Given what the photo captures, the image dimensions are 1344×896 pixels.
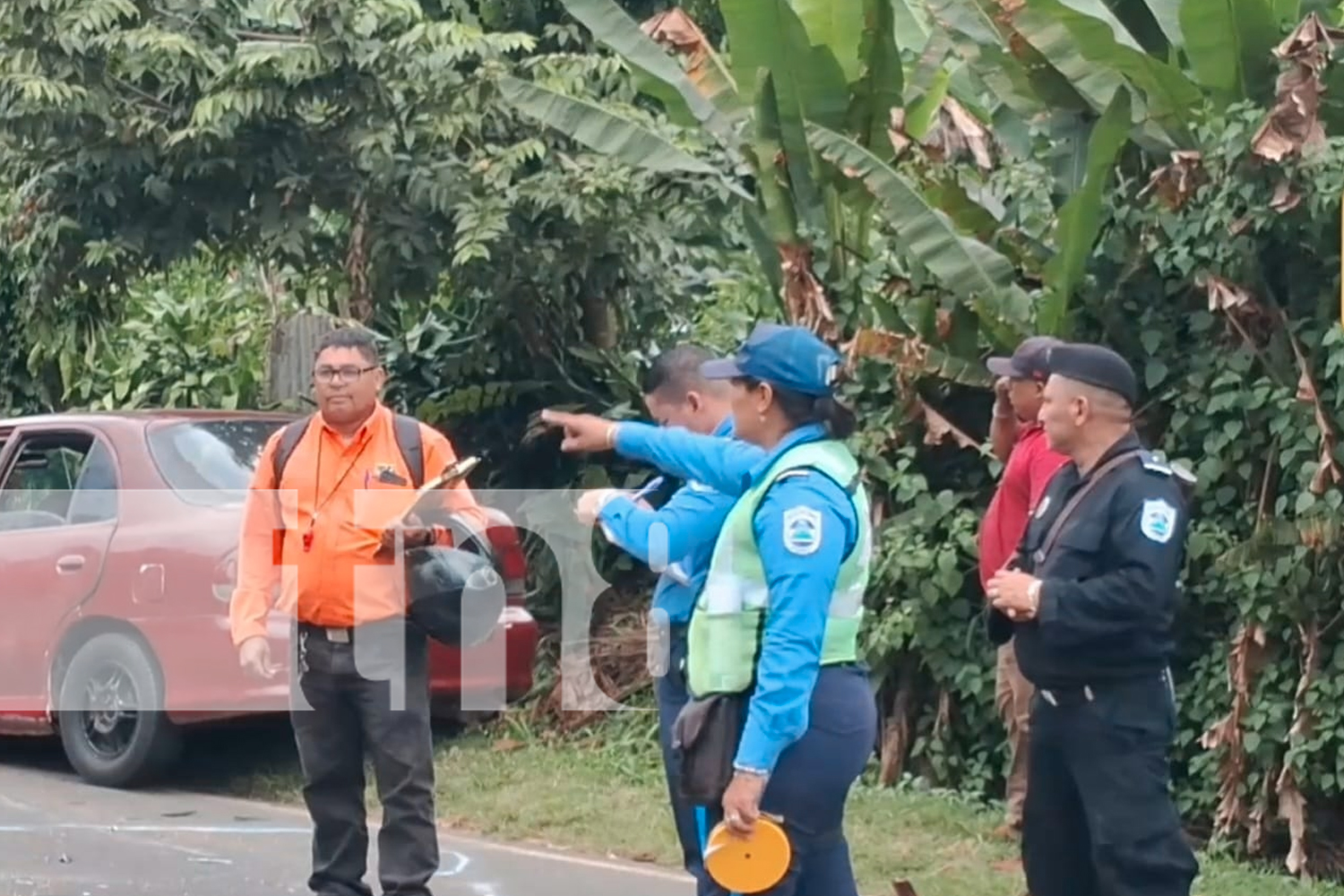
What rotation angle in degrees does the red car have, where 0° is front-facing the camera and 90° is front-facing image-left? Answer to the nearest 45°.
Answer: approximately 135°

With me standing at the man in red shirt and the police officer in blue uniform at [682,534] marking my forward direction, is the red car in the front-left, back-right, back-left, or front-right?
front-right

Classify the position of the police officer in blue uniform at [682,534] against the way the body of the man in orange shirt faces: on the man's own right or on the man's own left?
on the man's own left

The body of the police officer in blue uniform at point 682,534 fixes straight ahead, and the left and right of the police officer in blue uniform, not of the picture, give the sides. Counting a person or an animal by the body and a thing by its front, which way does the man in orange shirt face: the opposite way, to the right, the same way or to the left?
to the left

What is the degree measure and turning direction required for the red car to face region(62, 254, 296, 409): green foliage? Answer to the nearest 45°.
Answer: approximately 45° to its right

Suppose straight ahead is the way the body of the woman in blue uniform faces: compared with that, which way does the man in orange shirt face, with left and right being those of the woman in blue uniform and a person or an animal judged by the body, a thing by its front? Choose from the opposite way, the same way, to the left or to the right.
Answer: to the left

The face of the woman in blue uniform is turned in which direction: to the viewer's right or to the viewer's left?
to the viewer's left

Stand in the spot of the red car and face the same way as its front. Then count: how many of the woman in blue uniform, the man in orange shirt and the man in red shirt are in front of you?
0

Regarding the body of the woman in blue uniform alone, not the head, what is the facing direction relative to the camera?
to the viewer's left

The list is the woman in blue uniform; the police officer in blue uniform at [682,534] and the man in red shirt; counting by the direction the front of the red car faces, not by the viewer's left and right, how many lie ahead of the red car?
0

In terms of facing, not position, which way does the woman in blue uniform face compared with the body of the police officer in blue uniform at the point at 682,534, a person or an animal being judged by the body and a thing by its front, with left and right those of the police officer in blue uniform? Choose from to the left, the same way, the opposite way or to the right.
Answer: the same way

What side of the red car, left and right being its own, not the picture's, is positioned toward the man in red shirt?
back

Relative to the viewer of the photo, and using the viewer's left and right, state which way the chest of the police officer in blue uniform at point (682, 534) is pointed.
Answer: facing to the left of the viewer

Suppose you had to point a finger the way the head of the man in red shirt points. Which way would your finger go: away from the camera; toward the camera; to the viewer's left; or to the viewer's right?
to the viewer's left

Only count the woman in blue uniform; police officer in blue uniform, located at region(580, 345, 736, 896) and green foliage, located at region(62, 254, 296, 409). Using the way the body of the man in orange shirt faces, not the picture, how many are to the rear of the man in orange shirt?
1

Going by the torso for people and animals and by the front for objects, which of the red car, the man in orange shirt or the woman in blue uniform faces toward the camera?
the man in orange shirt

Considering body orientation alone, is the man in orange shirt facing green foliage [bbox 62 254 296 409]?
no

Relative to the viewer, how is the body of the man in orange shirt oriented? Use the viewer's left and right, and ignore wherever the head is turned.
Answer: facing the viewer
